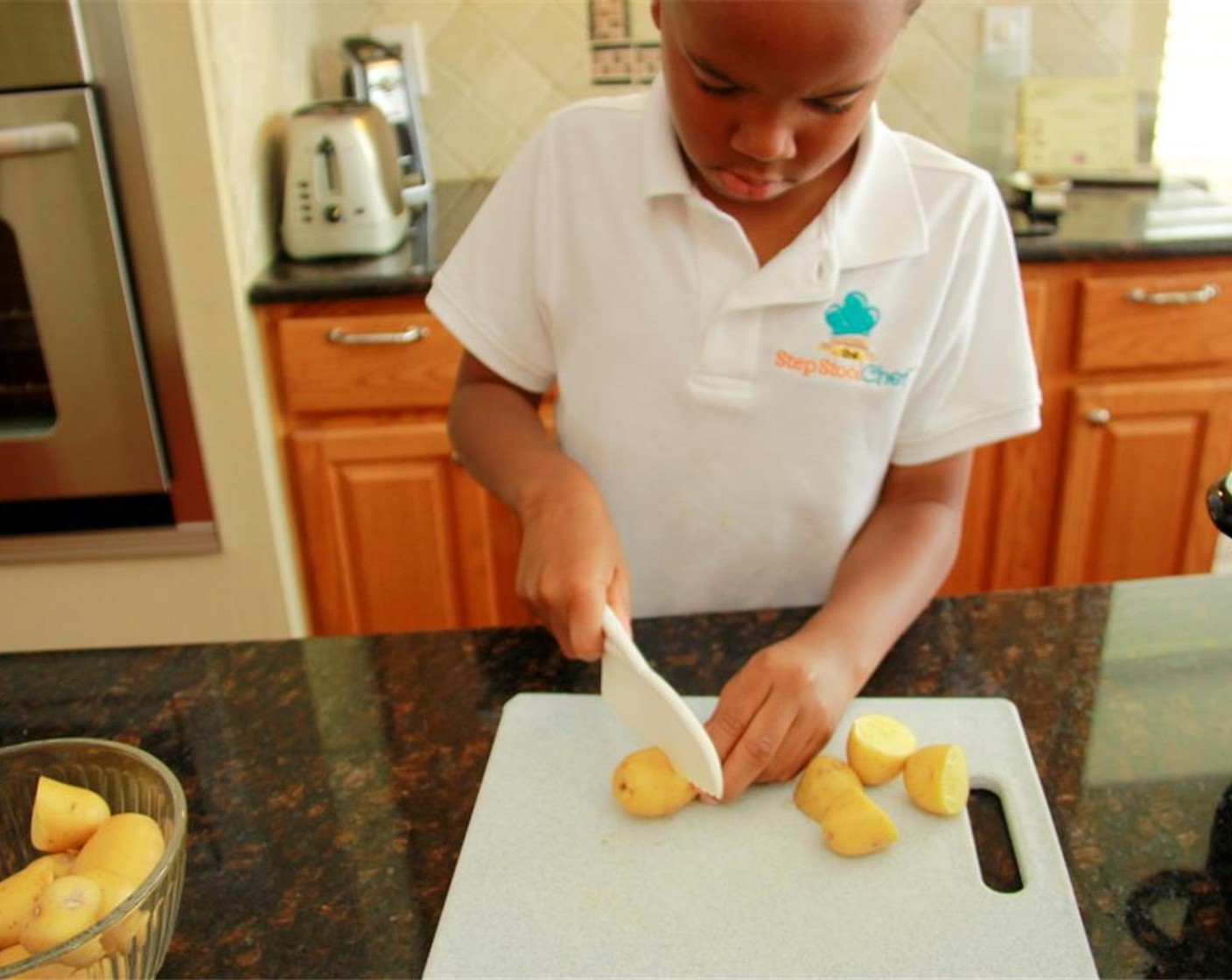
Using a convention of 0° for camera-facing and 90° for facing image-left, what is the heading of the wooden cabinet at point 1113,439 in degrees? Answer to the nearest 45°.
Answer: approximately 0°

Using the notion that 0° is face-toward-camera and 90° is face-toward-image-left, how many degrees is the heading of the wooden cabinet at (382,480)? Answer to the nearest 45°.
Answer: approximately 0°

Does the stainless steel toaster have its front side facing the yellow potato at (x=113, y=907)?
yes

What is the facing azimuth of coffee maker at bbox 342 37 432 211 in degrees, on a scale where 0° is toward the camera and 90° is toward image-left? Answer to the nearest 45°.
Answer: approximately 315°

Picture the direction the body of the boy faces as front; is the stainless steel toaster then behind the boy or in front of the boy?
behind

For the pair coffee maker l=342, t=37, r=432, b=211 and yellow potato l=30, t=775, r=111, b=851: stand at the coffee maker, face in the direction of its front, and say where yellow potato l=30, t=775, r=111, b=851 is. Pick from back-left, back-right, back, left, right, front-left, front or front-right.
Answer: front-right

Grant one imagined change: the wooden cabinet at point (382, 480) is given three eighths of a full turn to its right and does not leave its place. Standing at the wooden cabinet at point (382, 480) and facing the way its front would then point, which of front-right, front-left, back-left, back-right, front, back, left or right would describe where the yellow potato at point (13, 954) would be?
back-left

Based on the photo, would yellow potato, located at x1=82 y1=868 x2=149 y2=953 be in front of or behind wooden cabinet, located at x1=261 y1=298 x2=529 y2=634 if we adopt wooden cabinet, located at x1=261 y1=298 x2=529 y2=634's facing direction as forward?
in front

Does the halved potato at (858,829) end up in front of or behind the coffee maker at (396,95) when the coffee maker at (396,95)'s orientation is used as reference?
in front
